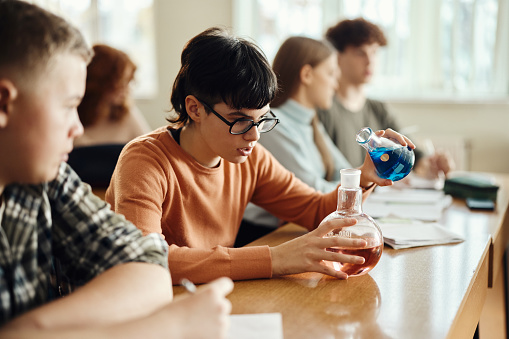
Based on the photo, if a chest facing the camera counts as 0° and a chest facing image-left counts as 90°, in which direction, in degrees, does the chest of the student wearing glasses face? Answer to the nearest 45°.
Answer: approximately 315°

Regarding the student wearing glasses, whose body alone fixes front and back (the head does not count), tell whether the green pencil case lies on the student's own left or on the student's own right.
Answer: on the student's own left

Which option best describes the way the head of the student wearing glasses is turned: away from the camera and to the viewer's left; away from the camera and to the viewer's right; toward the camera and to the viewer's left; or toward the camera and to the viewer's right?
toward the camera and to the viewer's right
